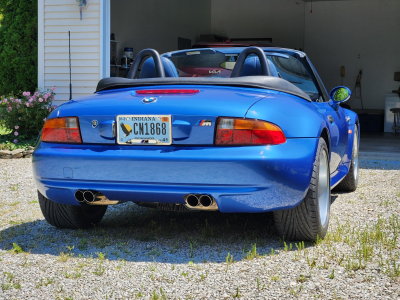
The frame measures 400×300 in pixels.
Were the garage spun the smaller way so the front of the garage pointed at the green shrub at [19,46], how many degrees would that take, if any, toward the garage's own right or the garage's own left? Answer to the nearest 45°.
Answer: approximately 45° to the garage's own right

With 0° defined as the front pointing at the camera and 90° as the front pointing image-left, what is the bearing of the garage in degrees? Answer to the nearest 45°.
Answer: approximately 0°

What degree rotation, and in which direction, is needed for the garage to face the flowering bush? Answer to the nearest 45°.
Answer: approximately 45° to its right

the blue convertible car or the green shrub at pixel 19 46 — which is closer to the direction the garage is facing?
the blue convertible car
